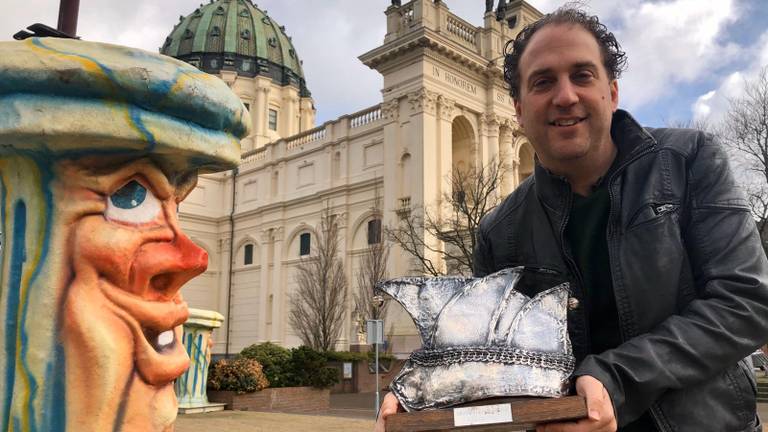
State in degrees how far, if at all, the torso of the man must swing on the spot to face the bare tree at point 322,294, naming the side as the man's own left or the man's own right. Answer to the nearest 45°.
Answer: approximately 135° to the man's own right

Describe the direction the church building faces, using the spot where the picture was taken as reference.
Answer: facing the viewer and to the right of the viewer

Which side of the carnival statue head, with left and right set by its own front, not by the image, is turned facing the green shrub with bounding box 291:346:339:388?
left

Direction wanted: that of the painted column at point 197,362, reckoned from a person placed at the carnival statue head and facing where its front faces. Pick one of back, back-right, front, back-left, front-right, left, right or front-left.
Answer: left

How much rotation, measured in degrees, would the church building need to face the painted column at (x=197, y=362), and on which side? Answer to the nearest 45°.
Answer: approximately 45° to its right

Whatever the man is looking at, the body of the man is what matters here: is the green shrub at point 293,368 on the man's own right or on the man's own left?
on the man's own right

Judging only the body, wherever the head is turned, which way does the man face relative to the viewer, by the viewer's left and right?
facing the viewer and to the left of the viewer

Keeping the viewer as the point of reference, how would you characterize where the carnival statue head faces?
facing to the right of the viewer

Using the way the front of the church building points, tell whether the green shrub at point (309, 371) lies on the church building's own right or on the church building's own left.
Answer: on the church building's own right

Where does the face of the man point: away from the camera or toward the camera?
toward the camera

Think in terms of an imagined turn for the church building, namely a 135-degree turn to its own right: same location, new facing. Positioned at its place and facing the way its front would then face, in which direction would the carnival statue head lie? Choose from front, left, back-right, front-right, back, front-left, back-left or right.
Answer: left
